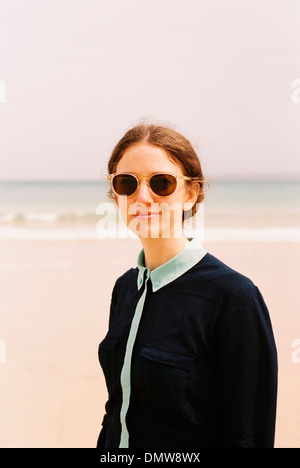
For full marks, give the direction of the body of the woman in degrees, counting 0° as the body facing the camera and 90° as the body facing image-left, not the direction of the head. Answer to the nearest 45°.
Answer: approximately 45°
